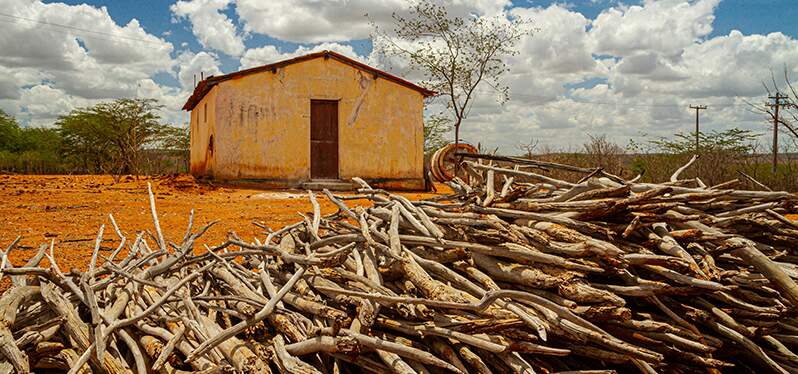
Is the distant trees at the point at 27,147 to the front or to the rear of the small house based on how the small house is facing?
to the rear

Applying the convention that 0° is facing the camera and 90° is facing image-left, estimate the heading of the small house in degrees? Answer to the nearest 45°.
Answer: approximately 0°

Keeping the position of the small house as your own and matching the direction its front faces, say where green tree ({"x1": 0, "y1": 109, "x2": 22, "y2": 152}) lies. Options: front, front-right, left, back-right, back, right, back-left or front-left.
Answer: back-right
